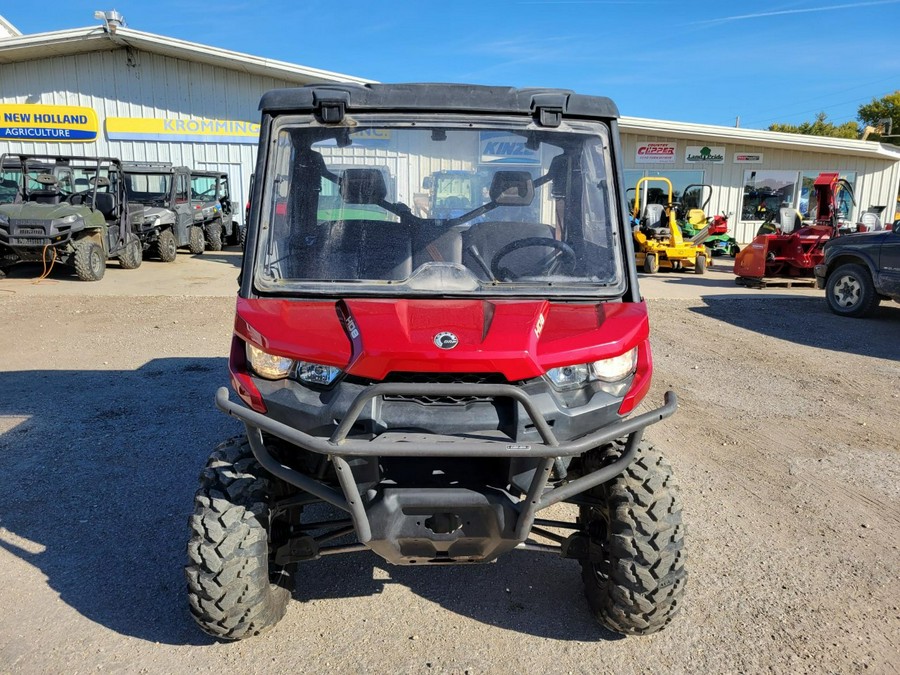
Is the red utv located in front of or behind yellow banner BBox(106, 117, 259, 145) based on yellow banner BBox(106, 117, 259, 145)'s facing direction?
in front

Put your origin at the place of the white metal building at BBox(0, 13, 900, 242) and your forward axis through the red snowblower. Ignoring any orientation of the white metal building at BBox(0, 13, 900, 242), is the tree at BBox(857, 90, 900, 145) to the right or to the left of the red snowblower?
left

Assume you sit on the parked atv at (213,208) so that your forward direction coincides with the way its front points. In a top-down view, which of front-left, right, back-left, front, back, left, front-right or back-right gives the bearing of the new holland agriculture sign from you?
right

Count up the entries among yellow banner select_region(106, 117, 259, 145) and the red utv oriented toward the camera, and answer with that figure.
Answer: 2

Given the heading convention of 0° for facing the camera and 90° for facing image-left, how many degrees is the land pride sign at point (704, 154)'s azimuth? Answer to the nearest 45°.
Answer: approximately 0°

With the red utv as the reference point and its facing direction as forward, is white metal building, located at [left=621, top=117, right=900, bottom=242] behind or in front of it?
behind

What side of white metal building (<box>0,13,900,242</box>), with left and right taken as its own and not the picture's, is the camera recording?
front

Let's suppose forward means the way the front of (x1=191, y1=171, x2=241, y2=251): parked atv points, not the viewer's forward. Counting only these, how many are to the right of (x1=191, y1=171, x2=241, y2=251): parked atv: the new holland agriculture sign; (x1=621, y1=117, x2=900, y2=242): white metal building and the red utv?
1

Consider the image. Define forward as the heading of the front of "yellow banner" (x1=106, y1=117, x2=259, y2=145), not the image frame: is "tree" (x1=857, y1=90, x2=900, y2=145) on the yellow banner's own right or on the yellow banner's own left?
on the yellow banner's own left

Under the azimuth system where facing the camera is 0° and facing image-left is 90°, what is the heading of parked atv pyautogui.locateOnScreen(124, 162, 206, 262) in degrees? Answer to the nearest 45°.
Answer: approximately 45°

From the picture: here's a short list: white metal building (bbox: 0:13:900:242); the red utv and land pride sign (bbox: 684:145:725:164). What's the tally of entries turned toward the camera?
3

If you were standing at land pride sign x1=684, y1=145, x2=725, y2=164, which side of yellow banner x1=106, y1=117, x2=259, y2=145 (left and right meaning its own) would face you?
left

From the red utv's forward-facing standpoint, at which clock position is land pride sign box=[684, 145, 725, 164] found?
The land pride sign is roughly at 7 o'clock from the red utv.

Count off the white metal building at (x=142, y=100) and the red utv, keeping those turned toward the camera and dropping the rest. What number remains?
2
